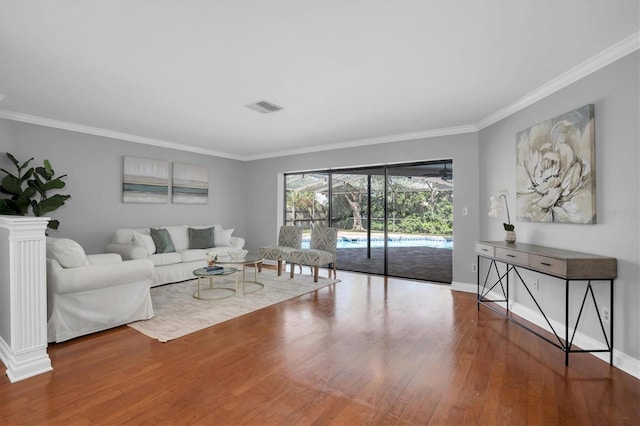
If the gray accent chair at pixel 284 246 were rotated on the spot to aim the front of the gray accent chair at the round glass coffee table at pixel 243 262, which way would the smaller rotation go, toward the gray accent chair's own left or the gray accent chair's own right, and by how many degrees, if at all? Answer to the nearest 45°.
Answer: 0° — it already faces it

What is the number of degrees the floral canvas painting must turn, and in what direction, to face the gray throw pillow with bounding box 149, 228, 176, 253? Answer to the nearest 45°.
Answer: approximately 45° to its right

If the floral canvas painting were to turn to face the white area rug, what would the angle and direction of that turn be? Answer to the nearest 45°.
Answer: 0° — it already faces it

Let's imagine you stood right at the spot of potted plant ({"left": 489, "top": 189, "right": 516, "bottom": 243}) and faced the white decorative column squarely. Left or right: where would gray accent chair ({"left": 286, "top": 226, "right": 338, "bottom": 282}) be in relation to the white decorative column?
right

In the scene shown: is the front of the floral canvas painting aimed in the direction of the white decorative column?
yes

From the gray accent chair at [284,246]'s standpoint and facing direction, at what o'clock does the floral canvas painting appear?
The floral canvas painting is roughly at 9 o'clock from the gray accent chair.

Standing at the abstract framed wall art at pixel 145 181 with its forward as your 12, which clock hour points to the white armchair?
The white armchair is roughly at 2 o'clock from the abstract framed wall art.

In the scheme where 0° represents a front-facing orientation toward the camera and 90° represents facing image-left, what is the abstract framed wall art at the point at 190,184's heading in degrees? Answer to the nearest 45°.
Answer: approximately 315°

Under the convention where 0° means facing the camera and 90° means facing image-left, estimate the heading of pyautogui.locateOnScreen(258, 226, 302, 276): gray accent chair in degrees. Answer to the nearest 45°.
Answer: approximately 45°

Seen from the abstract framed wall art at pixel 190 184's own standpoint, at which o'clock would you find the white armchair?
The white armchair is roughly at 2 o'clock from the abstract framed wall art.

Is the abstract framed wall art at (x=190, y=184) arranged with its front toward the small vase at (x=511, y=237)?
yes

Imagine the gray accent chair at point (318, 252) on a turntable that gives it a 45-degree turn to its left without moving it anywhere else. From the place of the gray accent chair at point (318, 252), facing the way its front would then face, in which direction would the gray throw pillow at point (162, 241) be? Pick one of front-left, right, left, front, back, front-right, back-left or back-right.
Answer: right
